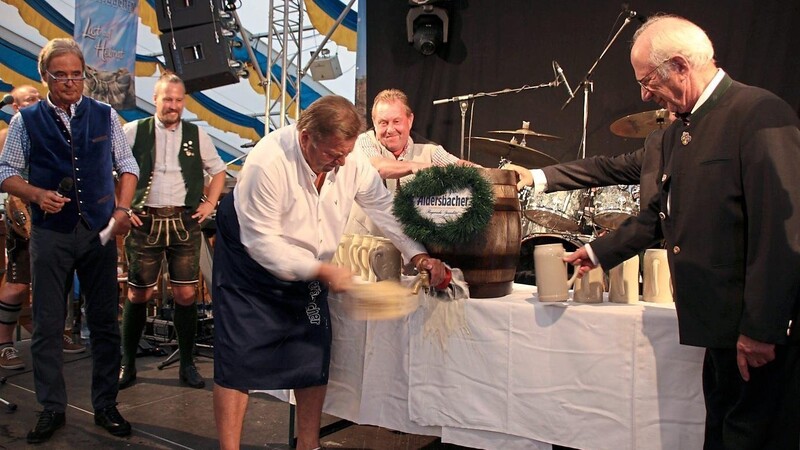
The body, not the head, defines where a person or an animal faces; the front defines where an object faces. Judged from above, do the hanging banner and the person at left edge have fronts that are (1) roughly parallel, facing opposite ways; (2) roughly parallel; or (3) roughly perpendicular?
roughly parallel

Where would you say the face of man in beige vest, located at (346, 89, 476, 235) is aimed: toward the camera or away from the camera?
toward the camera

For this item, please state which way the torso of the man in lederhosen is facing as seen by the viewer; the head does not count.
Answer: toward the camera

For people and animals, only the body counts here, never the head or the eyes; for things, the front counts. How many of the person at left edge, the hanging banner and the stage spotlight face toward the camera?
3

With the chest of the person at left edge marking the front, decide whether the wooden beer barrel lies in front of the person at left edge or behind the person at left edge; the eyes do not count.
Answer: in front

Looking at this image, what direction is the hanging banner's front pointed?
toward the camera

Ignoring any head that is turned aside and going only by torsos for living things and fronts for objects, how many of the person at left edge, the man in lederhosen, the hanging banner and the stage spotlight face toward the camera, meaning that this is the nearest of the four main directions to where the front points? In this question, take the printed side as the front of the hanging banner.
4

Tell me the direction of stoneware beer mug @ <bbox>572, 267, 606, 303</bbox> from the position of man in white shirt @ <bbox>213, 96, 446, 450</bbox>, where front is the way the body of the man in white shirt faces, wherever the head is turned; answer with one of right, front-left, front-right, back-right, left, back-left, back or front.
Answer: front-left

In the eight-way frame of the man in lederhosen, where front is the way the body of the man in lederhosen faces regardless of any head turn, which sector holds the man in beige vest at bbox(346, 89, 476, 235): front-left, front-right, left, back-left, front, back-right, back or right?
front-left

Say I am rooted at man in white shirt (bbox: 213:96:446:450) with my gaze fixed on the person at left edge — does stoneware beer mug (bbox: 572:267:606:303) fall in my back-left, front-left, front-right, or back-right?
back-right

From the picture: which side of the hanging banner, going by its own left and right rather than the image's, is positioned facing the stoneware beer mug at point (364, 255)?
front

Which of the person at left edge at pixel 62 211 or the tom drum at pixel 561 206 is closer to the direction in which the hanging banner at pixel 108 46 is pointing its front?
the person at left edge

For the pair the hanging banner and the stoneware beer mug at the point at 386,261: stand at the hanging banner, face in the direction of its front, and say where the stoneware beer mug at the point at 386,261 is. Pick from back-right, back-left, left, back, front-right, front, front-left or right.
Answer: front

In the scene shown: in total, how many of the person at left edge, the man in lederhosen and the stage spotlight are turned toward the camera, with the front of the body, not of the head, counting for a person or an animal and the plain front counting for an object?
3

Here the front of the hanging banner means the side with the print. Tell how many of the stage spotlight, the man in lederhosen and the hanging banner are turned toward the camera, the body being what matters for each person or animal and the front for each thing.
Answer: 3
